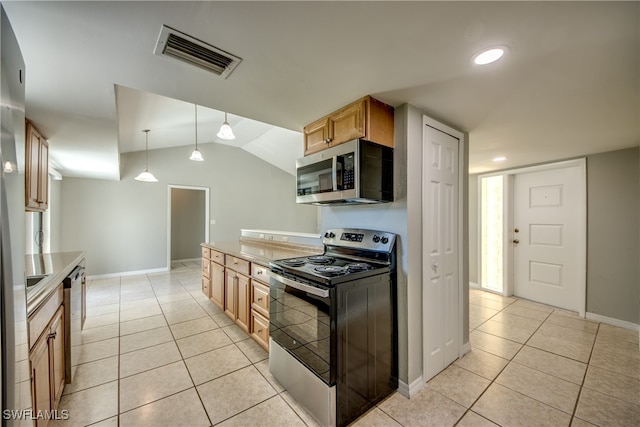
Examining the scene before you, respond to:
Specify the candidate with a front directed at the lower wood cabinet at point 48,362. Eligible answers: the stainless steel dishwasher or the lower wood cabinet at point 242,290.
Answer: the lower wood cabinet at point 242,290

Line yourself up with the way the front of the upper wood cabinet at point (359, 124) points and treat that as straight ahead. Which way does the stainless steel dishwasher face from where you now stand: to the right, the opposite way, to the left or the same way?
the opposite way

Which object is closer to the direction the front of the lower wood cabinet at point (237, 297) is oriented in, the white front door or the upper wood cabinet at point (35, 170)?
the upper wood cabinet

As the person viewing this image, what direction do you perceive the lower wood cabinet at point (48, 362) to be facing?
facing to the right of the viewer

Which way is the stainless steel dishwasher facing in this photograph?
to the viewer's right

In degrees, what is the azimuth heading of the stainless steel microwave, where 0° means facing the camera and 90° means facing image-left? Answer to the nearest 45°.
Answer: approximately 45°

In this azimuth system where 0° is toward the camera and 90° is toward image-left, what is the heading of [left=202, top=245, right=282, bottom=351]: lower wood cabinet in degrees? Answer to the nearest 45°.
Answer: approximately 45°

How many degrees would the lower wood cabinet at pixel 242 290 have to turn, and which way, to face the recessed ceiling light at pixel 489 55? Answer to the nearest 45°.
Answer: approximately 90° to its left

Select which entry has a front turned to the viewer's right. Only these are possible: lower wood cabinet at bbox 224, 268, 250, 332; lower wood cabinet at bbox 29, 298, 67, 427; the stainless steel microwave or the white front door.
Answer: lower wood cabinet at bbox 29, 298, 67, 427
